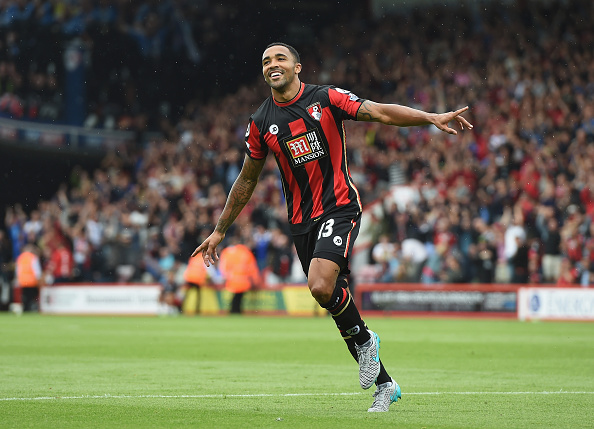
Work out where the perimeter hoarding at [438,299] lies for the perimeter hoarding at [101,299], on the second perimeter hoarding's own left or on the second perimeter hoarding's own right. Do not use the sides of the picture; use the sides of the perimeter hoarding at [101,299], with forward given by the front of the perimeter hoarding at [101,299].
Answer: on the second perimeter hoarding's own left

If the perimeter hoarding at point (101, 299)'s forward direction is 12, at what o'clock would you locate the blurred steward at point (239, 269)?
The blurred steward is roughly at 10 o'clock from the perimeter hoarding.

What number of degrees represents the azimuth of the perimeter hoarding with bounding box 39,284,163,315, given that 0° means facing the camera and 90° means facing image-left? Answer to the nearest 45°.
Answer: approximately 0°

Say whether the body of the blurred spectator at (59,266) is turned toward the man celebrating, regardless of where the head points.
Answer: yes

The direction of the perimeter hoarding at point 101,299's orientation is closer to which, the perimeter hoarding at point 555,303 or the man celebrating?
the man celebrating

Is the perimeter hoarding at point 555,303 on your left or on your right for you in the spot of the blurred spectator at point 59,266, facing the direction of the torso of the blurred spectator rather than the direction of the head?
on your left

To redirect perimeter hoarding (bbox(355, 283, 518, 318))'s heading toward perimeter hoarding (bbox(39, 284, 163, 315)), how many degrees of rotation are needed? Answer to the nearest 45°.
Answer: approximately 90° to its right

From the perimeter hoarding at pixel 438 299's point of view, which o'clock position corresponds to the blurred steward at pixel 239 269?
The blurred steward is roughly at 3 o'clock from the perimeter hoarding.

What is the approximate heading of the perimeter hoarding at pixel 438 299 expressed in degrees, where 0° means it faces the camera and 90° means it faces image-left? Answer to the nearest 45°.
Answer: approximately 0°

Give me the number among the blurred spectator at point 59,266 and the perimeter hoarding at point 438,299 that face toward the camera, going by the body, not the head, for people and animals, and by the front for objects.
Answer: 2
